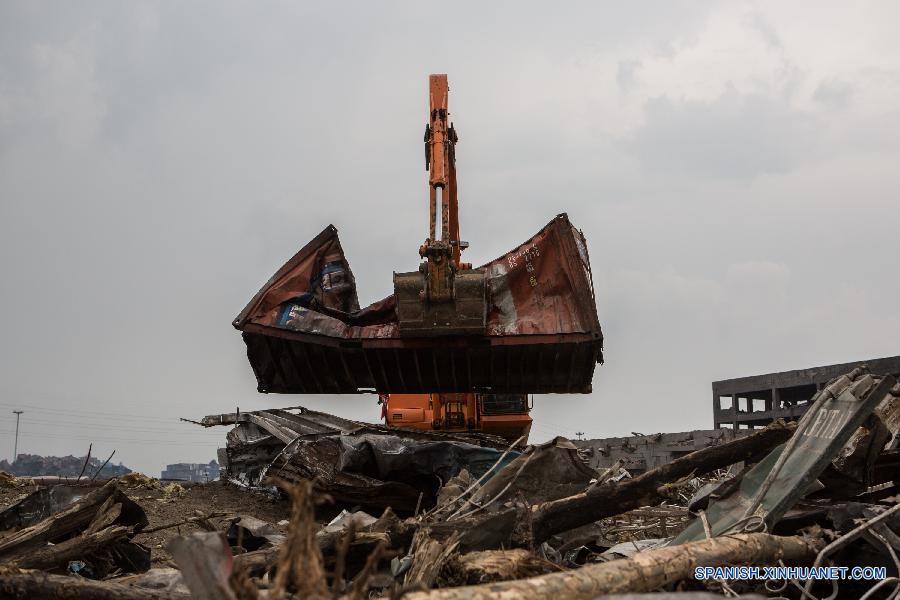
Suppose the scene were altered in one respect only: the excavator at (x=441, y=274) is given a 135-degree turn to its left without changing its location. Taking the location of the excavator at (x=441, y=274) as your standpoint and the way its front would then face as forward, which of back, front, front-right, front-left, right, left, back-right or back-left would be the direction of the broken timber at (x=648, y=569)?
back-right

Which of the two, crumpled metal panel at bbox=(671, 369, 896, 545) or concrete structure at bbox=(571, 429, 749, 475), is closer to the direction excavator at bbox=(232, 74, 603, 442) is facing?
the crumpled metal panel

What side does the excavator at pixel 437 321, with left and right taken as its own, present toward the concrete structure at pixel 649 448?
back

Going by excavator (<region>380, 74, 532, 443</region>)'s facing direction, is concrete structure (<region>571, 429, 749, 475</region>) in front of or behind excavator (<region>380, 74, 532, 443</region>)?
behind

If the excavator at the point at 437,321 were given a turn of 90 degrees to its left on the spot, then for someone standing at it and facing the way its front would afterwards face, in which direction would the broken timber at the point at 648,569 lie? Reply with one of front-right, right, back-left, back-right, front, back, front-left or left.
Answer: right

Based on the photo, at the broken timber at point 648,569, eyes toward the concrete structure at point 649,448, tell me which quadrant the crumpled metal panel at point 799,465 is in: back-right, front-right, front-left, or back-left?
front-right

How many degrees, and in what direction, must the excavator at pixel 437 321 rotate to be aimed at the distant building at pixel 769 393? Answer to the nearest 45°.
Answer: approximately 135° to its left

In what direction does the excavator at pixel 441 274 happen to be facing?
toward the camera

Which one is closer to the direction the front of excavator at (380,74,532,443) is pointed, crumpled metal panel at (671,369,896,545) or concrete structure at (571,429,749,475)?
the crumpled metal panel
